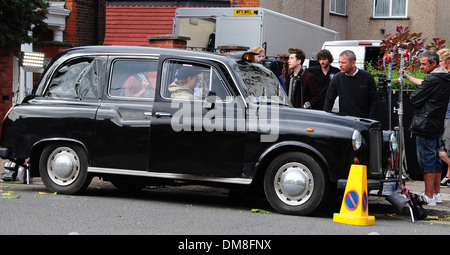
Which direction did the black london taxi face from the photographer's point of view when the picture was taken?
facing to the right of the viewer

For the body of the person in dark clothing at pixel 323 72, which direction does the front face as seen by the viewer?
toward the camera

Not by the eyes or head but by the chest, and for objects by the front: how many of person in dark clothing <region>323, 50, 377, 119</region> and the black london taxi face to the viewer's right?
1

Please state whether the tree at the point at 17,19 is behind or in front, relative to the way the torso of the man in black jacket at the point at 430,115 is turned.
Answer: in front

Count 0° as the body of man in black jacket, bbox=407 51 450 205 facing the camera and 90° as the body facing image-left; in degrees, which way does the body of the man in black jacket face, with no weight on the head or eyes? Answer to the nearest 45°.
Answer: approximately 90°

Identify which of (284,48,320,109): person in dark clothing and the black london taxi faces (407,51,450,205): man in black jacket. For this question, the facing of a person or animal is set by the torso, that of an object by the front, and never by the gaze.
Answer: the black london taxi

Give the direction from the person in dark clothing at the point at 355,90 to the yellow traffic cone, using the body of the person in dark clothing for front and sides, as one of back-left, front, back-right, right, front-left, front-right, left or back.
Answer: front-left

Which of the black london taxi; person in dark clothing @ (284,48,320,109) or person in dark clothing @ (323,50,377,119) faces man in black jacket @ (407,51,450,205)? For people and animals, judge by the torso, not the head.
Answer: the black london taxi

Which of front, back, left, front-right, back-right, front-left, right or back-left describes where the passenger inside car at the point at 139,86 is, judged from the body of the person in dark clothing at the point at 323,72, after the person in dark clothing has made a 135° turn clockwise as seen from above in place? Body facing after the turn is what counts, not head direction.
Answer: left

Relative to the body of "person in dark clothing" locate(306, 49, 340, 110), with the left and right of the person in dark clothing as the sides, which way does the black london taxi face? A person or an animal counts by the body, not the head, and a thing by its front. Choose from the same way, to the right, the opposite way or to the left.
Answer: to the left

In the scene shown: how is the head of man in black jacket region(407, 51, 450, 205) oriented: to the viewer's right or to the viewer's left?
to the viewer's left

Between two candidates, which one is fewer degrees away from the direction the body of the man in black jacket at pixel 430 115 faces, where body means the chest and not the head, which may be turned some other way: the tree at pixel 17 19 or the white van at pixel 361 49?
the tree

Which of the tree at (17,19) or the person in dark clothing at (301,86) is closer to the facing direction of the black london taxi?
the person in dark clothing

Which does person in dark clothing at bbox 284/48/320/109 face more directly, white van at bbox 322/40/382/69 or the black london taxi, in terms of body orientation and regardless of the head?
the black london taxi

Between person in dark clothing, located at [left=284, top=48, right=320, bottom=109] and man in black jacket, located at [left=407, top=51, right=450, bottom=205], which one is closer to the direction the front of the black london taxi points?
the man in black jacket

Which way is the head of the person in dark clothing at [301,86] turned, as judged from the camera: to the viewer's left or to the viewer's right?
to the viewer's left
